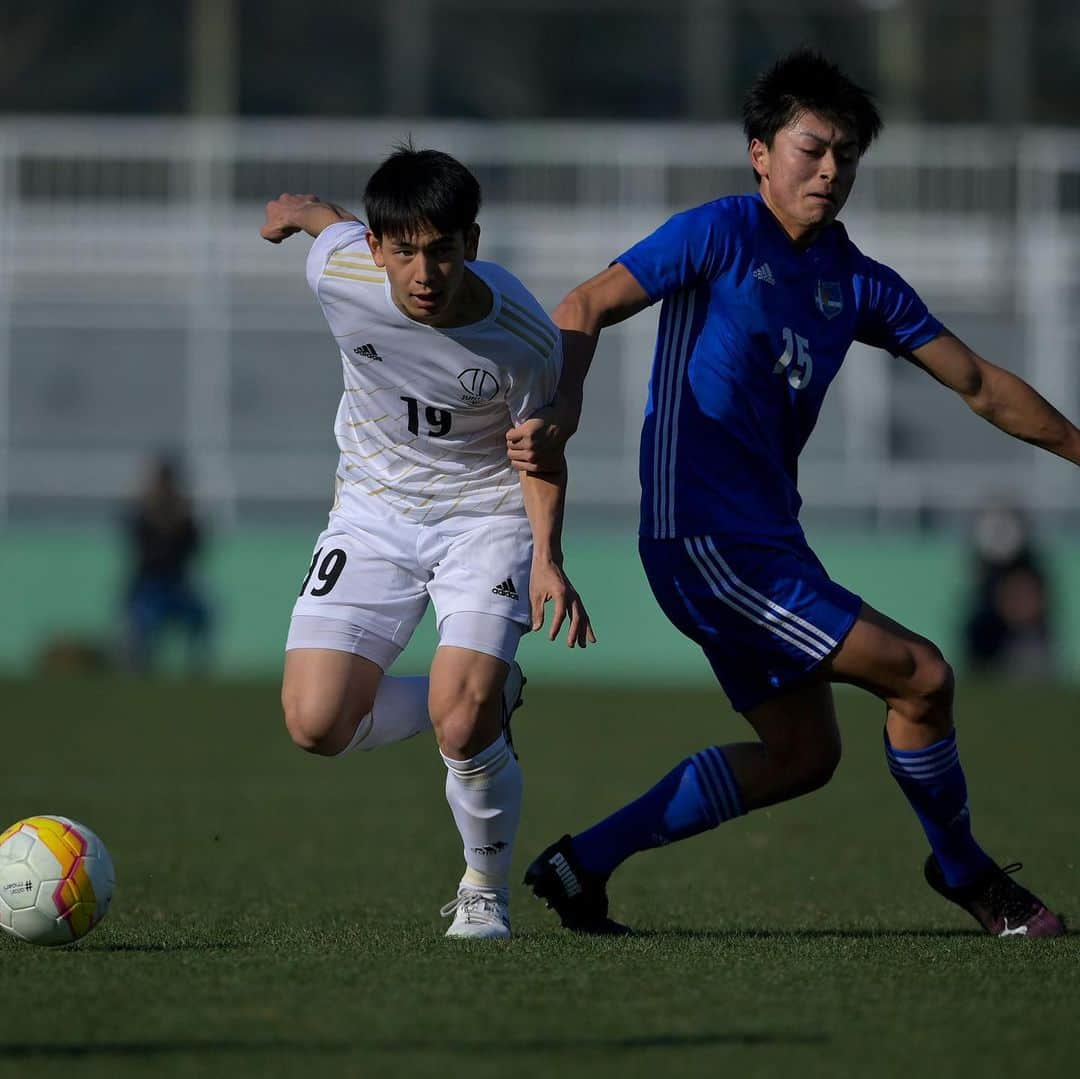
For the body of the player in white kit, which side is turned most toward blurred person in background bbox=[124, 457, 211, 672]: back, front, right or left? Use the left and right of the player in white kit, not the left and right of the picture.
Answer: back

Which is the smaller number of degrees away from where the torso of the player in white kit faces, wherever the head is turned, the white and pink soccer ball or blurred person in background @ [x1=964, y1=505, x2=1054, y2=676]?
the white and pink soccer ball

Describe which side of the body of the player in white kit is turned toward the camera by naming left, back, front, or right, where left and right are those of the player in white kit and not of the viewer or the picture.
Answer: front

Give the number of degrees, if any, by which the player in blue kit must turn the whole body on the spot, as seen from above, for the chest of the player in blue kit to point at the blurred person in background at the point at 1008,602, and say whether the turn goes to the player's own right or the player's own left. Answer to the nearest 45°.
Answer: approximately 135° to the player's own left

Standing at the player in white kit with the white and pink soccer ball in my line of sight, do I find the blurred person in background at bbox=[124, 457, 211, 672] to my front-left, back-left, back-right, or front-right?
back-right

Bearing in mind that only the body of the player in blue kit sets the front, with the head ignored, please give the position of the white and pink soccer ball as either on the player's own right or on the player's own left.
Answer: on the player's own right

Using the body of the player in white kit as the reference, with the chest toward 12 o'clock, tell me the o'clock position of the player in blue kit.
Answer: The player in blue kit is roughly at 9 o'clock from the player in white kit.

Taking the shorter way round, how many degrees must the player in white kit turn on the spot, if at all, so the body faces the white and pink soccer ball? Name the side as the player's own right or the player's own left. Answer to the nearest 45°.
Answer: approximately 45° to the player's own right

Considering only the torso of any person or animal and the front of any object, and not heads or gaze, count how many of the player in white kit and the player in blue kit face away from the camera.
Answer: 0
